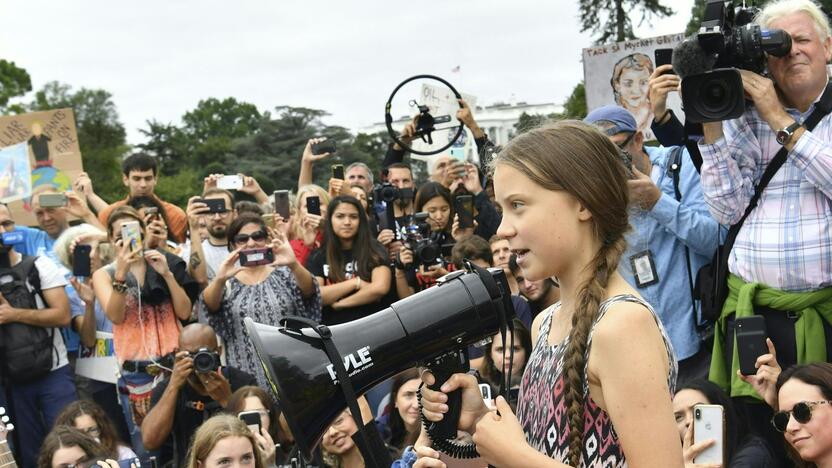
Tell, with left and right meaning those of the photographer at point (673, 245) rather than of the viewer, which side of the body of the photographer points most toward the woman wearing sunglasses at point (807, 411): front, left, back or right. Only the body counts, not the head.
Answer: left

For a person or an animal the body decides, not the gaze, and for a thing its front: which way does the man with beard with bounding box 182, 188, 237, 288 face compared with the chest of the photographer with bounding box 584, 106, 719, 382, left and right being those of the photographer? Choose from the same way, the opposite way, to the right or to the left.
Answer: to the left

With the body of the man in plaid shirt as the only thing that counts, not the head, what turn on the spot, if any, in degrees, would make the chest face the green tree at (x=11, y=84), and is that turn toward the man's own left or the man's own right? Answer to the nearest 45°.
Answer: approximately 90° to the man's own right

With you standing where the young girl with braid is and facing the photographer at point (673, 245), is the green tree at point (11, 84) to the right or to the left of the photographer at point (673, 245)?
left

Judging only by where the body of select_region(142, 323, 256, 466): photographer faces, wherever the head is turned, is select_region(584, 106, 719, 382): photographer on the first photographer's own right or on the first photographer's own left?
on the first photographer's own left

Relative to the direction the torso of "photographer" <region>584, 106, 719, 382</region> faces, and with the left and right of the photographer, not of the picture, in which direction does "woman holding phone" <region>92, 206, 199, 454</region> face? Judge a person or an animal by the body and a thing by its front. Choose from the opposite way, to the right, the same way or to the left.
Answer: to the left
